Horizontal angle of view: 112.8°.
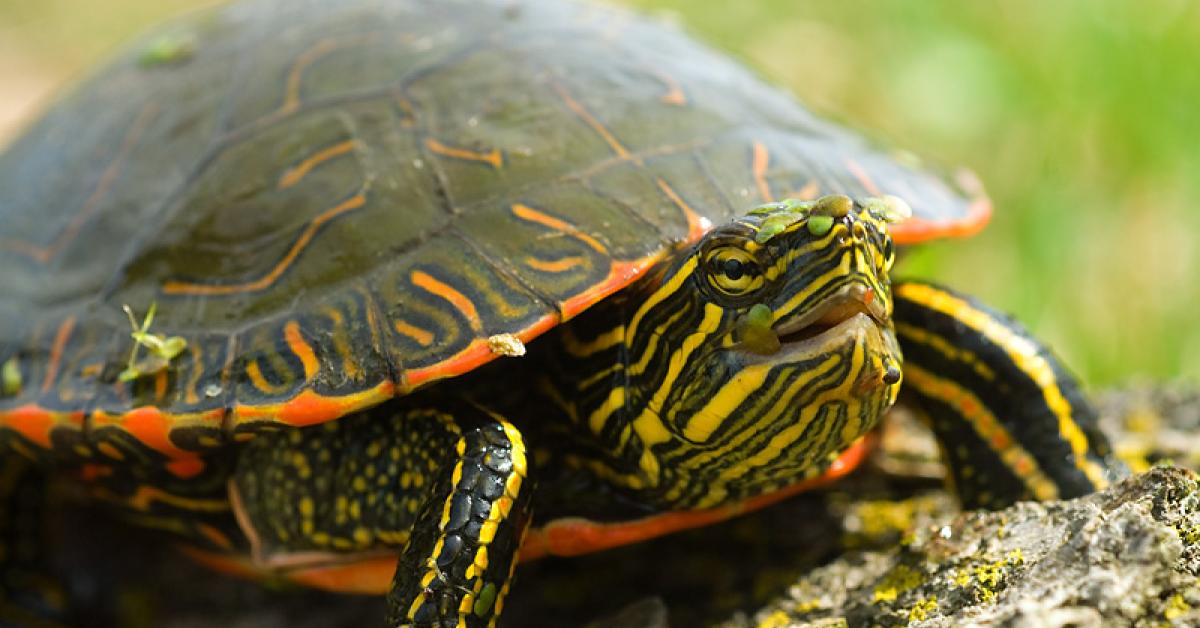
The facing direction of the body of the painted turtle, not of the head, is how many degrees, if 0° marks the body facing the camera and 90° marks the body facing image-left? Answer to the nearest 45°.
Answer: approximately 315°

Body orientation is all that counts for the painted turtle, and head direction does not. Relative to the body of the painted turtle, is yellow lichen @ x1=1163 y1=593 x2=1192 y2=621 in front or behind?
in front
